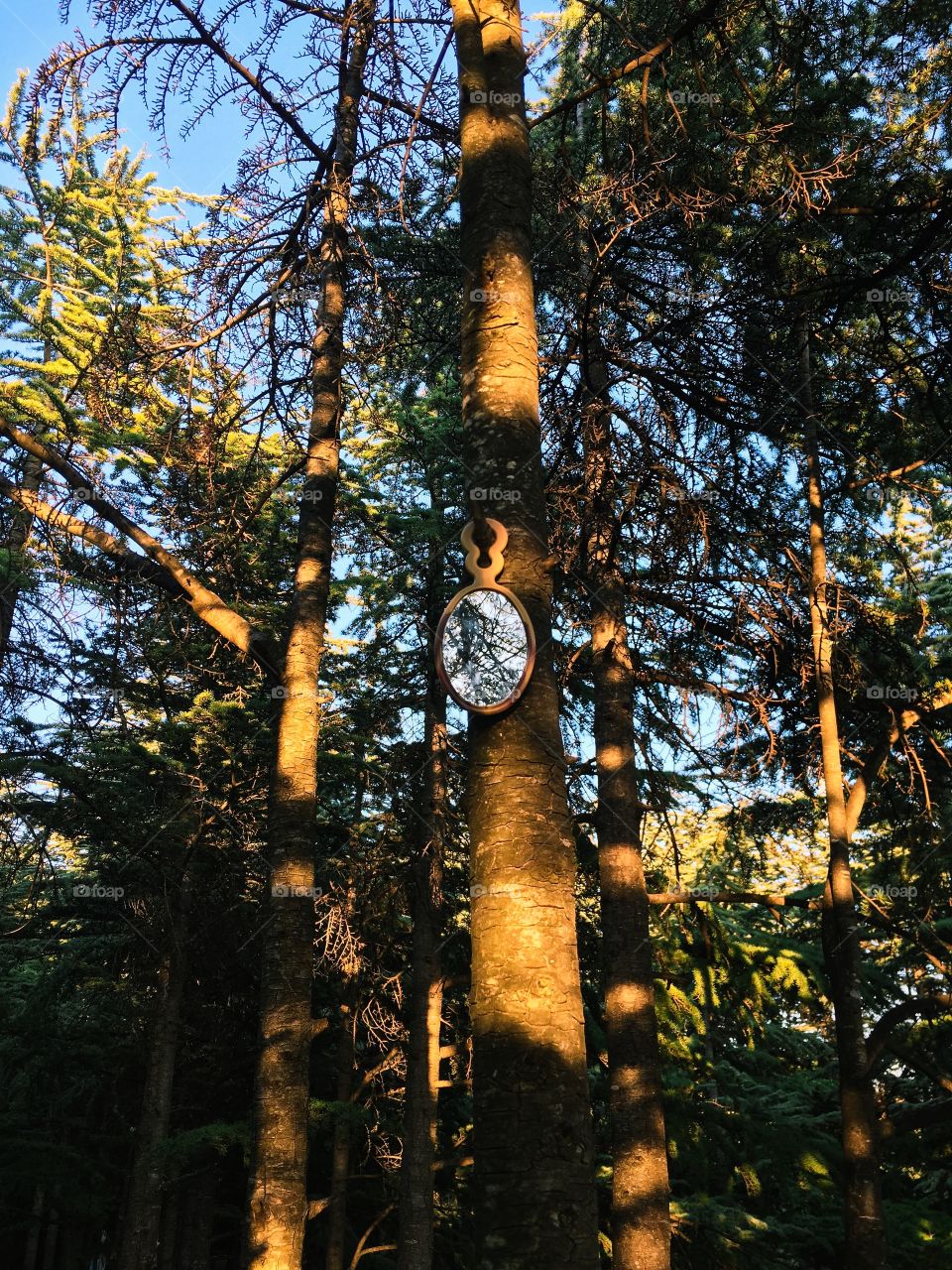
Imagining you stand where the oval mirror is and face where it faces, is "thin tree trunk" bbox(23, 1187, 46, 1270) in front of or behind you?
behind

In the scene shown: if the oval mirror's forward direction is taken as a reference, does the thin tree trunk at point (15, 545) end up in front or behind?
behind

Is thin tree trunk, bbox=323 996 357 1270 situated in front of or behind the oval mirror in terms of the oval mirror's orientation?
behind

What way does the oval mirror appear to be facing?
toward the camera

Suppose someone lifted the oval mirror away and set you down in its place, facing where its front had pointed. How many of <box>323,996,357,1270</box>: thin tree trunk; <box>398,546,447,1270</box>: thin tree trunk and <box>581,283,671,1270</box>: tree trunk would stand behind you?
3

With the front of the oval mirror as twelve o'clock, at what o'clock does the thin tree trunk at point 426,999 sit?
The thin tree trunk is roughly at 6 o'clock from the oval mirror.

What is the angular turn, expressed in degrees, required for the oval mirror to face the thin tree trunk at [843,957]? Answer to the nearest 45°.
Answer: approximately 135° to its left

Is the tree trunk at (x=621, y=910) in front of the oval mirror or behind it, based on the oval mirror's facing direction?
behind
